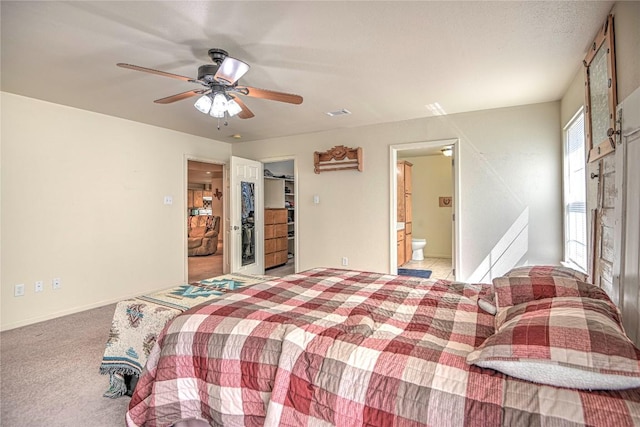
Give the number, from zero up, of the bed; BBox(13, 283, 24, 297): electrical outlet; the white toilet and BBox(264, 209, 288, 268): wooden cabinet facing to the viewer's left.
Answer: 1

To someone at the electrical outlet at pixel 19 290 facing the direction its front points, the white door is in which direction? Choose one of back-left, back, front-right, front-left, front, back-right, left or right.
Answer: front-left

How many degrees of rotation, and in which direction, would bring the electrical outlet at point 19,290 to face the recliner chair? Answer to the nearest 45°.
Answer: approximately 90° to its left

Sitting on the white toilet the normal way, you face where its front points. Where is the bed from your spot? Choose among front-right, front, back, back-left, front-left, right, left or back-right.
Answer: right

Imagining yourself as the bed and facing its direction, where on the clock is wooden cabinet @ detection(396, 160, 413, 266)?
The wooden cabinet is roughly at 3 o'clock from the bed.

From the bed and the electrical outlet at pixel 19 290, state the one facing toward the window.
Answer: the electrical outlet

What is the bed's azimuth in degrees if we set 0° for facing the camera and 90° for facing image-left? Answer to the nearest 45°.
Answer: approximately 90°

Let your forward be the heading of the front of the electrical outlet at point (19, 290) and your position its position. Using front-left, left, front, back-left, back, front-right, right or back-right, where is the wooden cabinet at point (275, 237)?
front-left

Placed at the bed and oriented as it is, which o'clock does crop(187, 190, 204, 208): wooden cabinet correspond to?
The wooden cabinet is roughly at 2 o'clock from the bed.

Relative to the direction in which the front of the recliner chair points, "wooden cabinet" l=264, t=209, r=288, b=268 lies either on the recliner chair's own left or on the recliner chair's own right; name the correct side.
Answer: on the recliner chair's own left

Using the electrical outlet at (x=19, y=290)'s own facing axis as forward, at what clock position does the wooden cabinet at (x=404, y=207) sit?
The wooden cabinet is roughly at 11 o'clock from the electrical outlet.

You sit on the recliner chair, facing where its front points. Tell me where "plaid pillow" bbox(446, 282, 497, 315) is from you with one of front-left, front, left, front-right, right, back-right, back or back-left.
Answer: front-left

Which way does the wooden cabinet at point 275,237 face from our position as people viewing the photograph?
facing the viewer and to the right of the viewer
